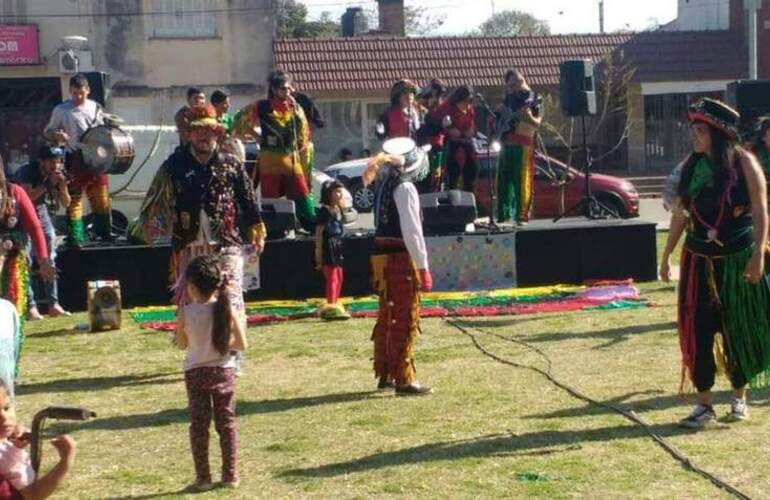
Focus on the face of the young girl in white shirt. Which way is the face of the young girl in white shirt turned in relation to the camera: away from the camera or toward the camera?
away from the camera

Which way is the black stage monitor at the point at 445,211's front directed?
away from the camera

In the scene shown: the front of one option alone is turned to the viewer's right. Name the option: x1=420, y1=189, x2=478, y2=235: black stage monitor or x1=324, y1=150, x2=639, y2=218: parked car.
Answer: the parked car

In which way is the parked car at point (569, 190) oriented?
to the viewer's right

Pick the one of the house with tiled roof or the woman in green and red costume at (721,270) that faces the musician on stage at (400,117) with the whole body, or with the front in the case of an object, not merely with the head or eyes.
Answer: the house with tiled roof

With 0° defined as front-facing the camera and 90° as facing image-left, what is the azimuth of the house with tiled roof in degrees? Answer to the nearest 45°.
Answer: approximately 0°

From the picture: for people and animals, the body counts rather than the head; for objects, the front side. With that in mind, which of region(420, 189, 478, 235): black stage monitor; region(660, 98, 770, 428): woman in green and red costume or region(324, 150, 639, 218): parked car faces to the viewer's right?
the parked car

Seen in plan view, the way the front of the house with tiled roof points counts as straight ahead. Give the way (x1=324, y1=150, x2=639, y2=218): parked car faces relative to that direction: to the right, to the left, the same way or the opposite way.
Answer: to the left

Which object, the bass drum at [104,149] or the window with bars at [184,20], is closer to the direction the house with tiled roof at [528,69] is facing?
the bass drum

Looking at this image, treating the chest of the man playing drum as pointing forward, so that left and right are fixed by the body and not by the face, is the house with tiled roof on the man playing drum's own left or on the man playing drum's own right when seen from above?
on the man playing drum's own left

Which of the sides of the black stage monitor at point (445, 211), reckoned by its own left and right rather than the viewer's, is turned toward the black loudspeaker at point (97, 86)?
left

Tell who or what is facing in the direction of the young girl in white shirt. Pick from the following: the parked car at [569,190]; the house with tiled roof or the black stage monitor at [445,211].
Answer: the house with tiled roof
